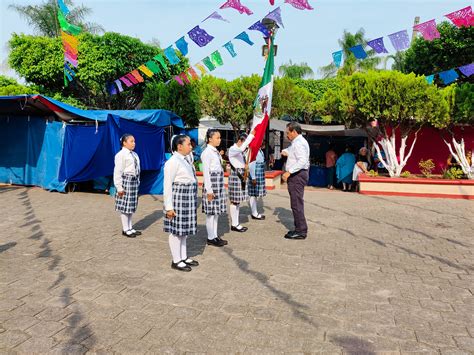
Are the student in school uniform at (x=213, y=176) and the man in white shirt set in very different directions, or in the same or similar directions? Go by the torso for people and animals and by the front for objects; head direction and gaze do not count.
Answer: very different directions

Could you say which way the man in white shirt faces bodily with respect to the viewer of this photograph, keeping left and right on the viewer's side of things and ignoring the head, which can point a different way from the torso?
facing to the left of the viewer

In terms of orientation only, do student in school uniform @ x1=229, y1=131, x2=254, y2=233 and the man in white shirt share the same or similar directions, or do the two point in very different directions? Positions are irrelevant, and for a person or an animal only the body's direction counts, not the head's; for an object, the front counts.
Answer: very different directions

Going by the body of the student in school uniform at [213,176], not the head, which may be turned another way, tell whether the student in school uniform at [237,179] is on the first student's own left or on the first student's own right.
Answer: on the first student's own left

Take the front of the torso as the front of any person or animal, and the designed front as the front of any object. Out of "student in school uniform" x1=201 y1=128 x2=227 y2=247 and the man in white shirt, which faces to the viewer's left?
the man in white shirt
